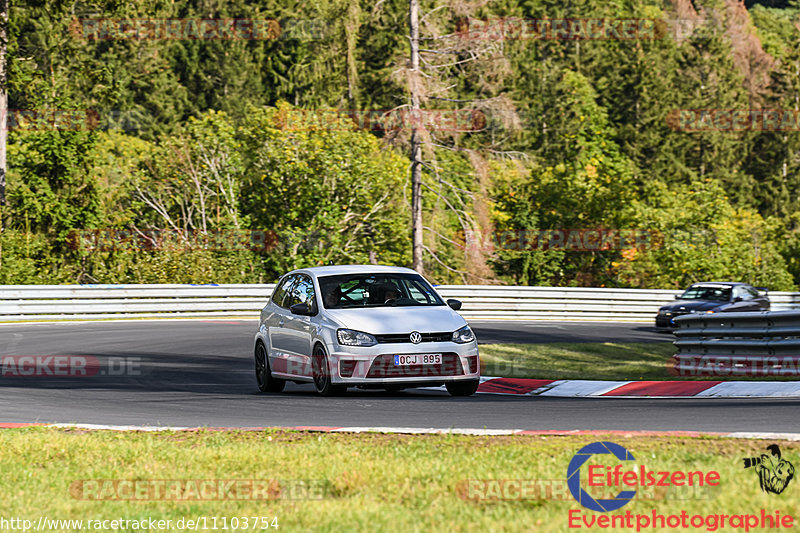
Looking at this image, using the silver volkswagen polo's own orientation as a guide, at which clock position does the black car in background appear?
The black car in background is roughly at 7 o'clock from the silver volkswagen polo.

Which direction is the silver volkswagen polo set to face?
toward the camera

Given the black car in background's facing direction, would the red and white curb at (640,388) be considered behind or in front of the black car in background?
in front

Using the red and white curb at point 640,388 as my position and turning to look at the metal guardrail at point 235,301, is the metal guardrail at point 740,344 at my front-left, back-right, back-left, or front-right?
front-right

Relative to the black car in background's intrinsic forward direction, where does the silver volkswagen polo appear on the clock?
The silver volkswagen polo is roughly at 11 o'clock from the black car in background.

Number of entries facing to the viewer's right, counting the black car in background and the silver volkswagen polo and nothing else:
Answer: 0

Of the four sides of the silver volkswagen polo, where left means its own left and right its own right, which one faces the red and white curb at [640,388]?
left

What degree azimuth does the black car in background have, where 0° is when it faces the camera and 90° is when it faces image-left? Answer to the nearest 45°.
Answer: approximately 45°

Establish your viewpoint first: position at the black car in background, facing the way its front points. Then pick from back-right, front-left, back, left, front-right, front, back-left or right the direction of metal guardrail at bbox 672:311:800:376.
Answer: front-left

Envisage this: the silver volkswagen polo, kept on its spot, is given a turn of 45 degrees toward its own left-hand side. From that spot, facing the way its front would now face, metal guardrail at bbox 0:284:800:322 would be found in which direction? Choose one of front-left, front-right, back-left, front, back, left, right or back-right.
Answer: back-left

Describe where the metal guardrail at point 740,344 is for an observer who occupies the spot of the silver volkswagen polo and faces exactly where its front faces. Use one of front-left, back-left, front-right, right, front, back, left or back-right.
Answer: back-left
